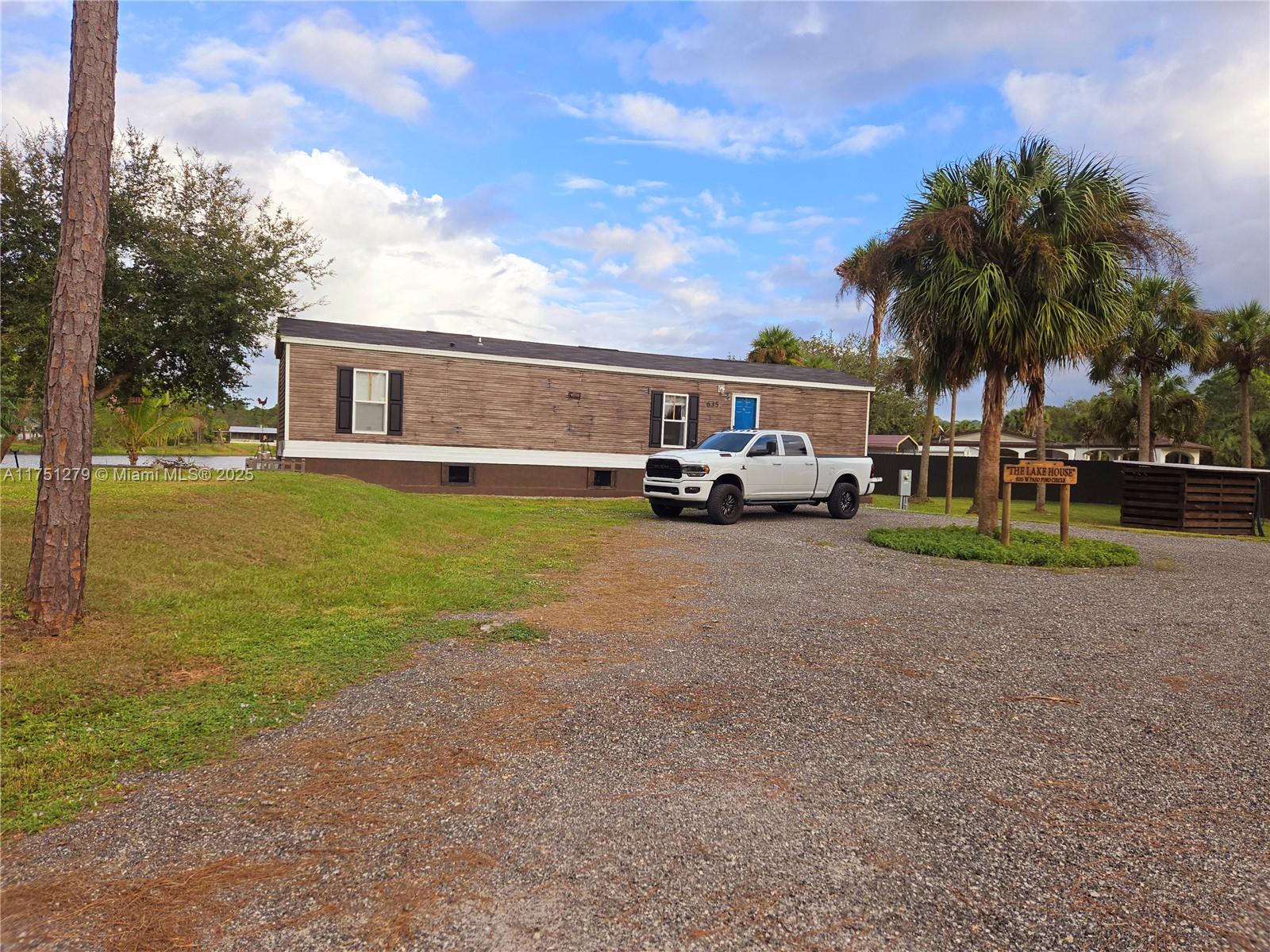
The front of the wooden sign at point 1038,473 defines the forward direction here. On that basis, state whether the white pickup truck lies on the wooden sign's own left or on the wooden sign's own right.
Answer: on the wooden sign's own right

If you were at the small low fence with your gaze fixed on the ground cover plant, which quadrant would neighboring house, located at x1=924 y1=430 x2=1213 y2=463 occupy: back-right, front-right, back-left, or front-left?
front-left

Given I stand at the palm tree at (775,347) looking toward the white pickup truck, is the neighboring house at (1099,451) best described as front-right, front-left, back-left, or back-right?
back-left

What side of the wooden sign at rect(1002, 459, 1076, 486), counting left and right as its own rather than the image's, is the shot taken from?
front

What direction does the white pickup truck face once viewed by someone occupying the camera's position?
facing the viewer and to the left of the viewer

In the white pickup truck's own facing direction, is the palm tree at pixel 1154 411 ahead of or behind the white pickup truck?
behind

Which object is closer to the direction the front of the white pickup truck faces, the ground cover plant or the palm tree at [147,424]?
the palm tree

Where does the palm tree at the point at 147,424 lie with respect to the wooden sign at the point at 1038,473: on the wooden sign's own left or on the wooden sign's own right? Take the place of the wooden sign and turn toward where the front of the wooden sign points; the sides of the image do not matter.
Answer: on the wooden sign's own right

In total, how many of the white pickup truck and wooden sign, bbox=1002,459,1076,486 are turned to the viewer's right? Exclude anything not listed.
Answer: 0

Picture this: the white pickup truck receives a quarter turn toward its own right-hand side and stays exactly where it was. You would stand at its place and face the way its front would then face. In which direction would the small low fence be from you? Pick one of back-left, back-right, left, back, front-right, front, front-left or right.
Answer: front-left

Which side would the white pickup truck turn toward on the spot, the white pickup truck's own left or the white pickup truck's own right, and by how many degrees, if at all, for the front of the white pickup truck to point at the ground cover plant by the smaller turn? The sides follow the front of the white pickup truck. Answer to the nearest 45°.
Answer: approximately 90° to the white pickup truck's own left

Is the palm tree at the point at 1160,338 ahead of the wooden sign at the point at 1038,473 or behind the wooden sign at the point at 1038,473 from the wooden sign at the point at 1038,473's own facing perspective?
behind

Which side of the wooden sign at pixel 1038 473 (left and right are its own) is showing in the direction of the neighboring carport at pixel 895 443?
back

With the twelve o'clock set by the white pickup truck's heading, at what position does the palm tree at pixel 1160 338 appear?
The palm tree is roughly at 6 o'clock from the white pickup truck.

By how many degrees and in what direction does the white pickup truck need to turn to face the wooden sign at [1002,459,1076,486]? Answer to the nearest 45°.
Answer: approximately 90° to its left

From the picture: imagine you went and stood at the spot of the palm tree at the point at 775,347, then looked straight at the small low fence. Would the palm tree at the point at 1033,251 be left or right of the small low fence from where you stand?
left
